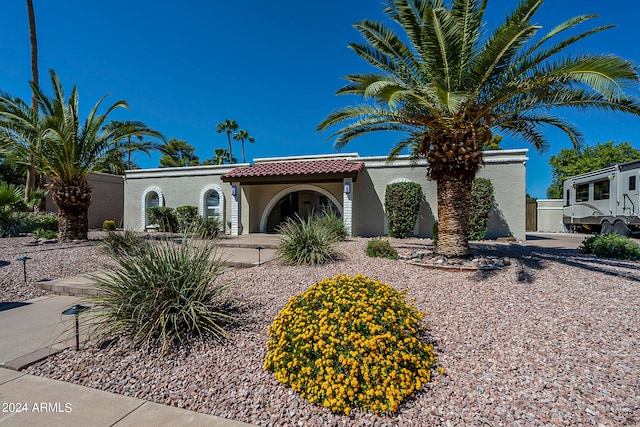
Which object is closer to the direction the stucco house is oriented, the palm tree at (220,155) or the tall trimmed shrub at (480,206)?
the tall trimmed shrub

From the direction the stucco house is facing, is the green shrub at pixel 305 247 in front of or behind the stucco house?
in front

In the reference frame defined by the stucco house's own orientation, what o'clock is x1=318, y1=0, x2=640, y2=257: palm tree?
The palm tree is roughly at 11 o'clock from the stucco house.

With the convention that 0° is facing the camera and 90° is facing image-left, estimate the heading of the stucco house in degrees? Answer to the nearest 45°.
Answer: approximately 0°

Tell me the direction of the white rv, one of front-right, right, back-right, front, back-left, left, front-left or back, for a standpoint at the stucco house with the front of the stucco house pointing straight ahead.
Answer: left

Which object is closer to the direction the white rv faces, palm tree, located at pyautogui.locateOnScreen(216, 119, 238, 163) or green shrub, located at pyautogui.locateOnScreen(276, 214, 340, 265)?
the green shrub

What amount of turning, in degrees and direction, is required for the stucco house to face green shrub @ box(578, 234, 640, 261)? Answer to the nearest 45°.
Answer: approximately 45° to its left
